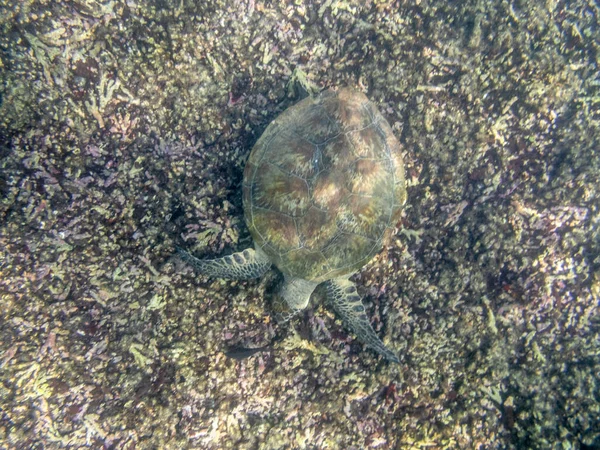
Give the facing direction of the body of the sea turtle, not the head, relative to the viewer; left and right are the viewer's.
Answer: facing the viewer
